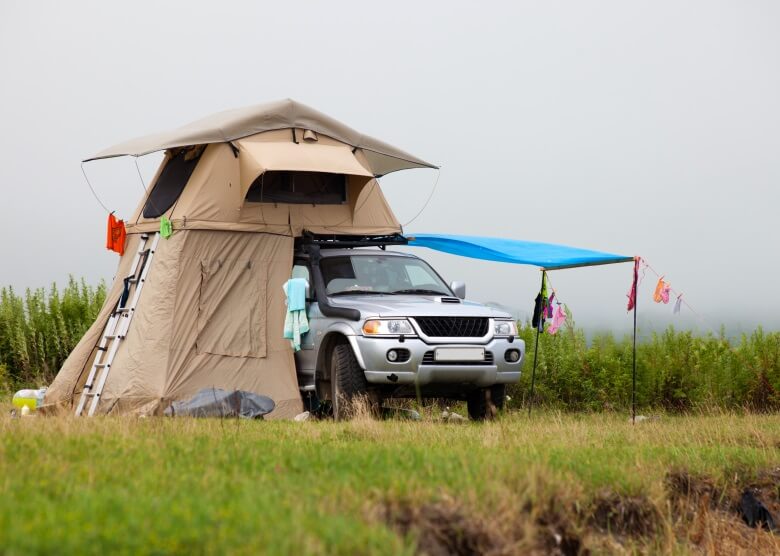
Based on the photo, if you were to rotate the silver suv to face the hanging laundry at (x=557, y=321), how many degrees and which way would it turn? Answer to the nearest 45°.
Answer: approximately 90° to its left

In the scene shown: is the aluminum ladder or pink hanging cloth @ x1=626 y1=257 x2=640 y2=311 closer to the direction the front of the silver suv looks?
the pink hanging cloth

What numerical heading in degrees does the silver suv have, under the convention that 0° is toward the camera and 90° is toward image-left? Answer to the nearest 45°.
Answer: approximately 315°

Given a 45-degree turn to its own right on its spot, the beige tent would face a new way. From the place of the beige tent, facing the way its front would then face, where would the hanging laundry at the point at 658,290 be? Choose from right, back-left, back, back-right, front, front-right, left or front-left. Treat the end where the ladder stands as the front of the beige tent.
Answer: back

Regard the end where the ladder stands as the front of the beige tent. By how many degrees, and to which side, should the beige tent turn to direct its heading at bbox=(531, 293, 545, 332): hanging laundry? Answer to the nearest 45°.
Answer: approximately 135° to its left

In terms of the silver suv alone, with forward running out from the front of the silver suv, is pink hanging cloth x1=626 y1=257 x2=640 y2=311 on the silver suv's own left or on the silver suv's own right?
on the silver suv's own left

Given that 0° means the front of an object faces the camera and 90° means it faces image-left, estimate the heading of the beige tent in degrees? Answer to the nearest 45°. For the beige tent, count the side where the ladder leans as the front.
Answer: approximately 45°

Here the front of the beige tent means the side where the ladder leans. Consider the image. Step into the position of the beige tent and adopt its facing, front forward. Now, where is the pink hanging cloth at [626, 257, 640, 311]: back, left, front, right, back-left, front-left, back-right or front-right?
back-left
